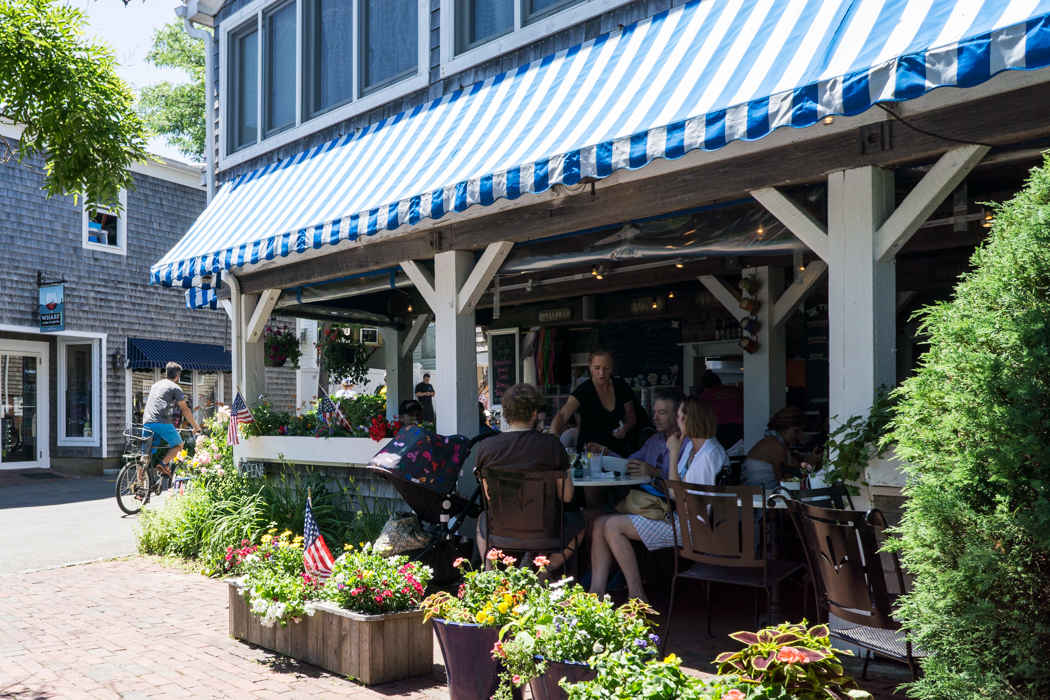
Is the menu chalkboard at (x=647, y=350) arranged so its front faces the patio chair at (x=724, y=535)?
yes

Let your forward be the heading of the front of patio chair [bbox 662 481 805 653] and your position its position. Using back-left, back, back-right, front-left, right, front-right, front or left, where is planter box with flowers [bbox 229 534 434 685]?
back-left

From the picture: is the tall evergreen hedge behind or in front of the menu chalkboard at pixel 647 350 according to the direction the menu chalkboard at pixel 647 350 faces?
in front

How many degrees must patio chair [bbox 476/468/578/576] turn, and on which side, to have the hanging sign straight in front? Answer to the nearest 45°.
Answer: approximately 45° to its left

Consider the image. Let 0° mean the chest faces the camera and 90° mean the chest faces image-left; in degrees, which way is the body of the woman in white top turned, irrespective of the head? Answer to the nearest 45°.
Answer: approximately 90°

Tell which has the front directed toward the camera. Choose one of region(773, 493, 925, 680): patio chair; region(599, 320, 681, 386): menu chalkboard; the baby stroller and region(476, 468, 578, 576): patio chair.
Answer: the menu chalkboard

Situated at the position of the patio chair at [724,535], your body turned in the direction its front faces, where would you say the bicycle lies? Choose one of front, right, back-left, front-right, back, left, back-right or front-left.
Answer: left
